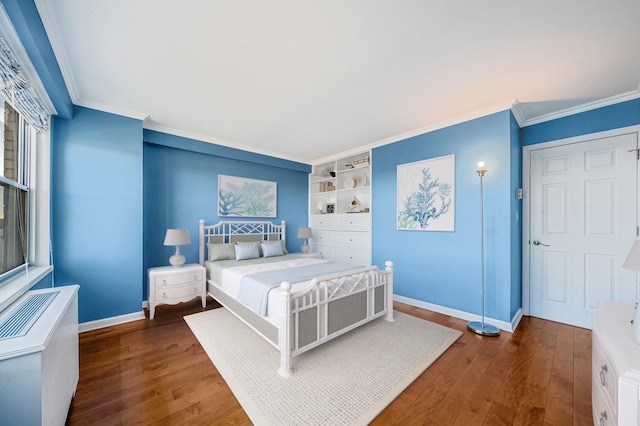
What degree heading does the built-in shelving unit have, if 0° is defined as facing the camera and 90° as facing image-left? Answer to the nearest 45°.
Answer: approximately 45°

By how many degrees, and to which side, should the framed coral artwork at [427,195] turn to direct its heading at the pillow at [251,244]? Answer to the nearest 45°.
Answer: approximately 45° to its right

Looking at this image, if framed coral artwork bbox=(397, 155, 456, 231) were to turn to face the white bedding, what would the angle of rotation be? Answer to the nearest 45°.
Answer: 0° — it already faces it

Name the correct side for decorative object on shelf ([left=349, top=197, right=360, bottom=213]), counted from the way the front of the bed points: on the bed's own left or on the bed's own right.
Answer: on the bed's own left

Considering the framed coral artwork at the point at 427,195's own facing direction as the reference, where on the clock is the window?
The window is roughly at 12 o'clock from the framed coral artwork.

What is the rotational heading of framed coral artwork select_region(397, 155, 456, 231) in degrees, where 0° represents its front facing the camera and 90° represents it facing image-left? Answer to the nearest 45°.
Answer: approximately 45°

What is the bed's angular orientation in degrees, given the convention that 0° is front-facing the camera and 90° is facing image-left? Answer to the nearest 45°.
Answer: approximately 315°

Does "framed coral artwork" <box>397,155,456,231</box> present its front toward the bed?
yes

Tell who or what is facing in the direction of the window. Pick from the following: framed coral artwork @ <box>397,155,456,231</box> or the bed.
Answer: the framed coral artwork

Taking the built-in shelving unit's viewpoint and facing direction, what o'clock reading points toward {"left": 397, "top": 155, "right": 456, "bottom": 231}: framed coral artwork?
The framed coral artwork is roughly at 9 o'clock from the built-in shelving unit.
